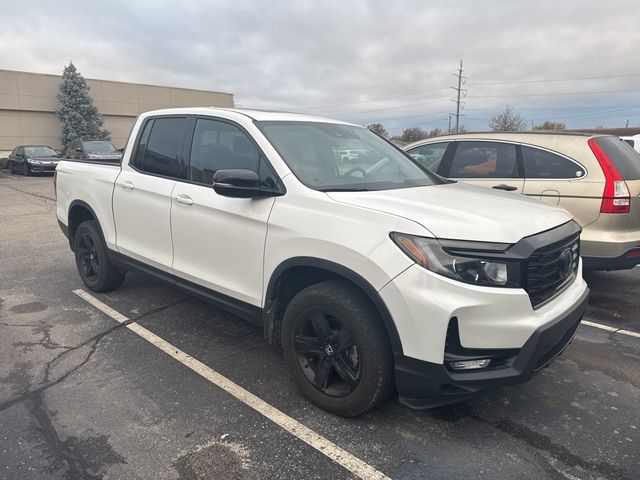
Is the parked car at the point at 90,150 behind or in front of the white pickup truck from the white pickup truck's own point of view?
behind

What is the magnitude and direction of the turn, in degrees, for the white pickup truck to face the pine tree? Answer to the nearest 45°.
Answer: approximately 180°

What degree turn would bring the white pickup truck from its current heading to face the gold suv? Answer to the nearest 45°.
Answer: approximately 90° to its left

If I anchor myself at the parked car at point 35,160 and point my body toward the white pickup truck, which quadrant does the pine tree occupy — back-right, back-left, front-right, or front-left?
back-left

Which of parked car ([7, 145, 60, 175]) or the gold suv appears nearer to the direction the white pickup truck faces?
the gold suv

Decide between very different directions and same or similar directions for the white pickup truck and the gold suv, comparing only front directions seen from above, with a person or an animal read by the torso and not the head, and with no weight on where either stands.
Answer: very different directions

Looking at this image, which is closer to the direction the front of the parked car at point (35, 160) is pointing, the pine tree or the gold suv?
the gold suv
